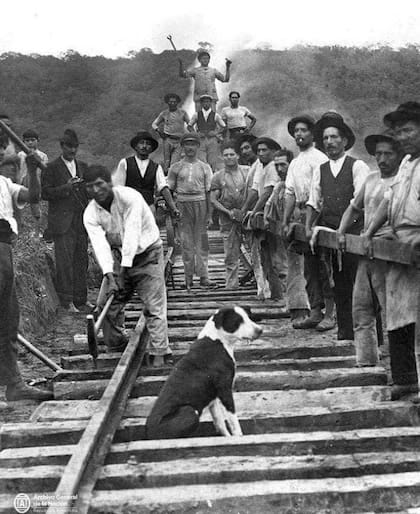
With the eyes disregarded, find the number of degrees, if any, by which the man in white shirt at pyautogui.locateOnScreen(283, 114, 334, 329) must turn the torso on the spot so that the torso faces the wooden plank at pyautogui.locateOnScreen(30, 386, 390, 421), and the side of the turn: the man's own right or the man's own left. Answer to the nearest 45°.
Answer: approximately 45° to the man's own left

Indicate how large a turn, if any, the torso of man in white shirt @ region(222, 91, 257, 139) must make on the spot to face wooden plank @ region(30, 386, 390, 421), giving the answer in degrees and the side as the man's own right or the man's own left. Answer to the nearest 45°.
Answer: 0° — they already face it

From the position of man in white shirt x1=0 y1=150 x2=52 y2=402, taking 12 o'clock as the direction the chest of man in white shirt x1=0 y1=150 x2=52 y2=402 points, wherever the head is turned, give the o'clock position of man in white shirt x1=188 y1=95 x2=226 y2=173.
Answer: man in white shirt x1=188 y1=95 x2=226 y2=173 is roughly at 10 o'clock from man in white shirt x1=0 y1=150 x2=52 y2=402.

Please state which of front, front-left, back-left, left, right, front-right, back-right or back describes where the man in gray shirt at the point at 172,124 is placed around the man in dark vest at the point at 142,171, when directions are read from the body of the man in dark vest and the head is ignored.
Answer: back

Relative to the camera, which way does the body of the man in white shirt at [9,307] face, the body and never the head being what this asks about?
to the viewer's right

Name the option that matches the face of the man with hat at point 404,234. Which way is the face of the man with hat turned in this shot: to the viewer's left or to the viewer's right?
to the viewer's left
